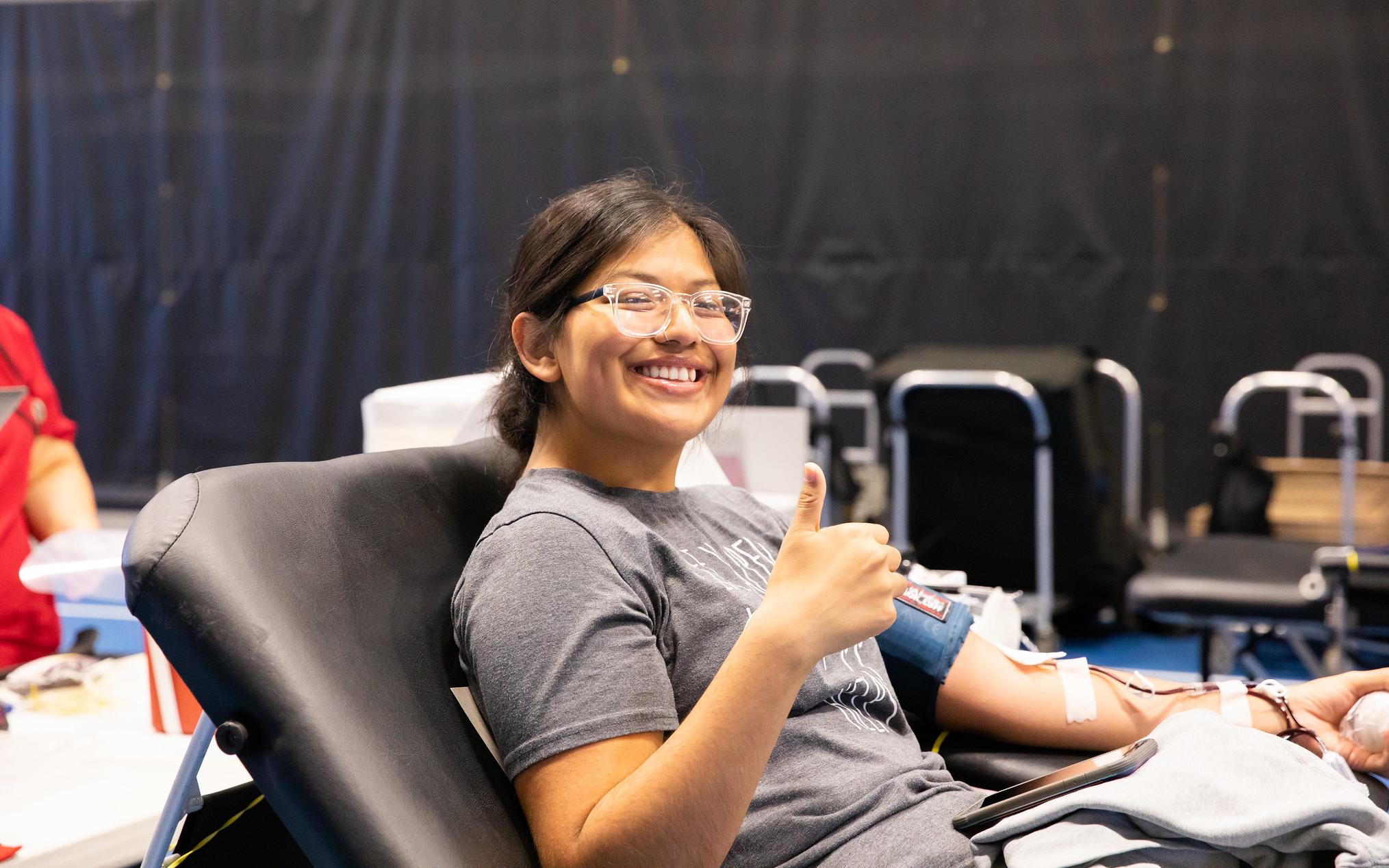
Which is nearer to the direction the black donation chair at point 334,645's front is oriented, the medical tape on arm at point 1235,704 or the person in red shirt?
the medical tape on arm

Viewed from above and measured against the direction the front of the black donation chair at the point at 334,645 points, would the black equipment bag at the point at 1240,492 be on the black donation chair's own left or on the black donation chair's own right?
on the black donation chair's own left

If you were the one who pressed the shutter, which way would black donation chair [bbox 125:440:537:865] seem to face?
facing the viewer and to the right of the viewer

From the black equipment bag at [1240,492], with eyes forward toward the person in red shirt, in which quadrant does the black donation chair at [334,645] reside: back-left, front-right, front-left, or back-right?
front-left

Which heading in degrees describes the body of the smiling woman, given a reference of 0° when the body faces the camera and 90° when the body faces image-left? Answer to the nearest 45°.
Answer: approximately 315°

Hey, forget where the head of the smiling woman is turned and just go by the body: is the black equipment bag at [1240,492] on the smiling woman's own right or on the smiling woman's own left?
on the smiling woman's own left

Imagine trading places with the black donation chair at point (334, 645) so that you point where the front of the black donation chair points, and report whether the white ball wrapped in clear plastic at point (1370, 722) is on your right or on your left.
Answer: on your left
